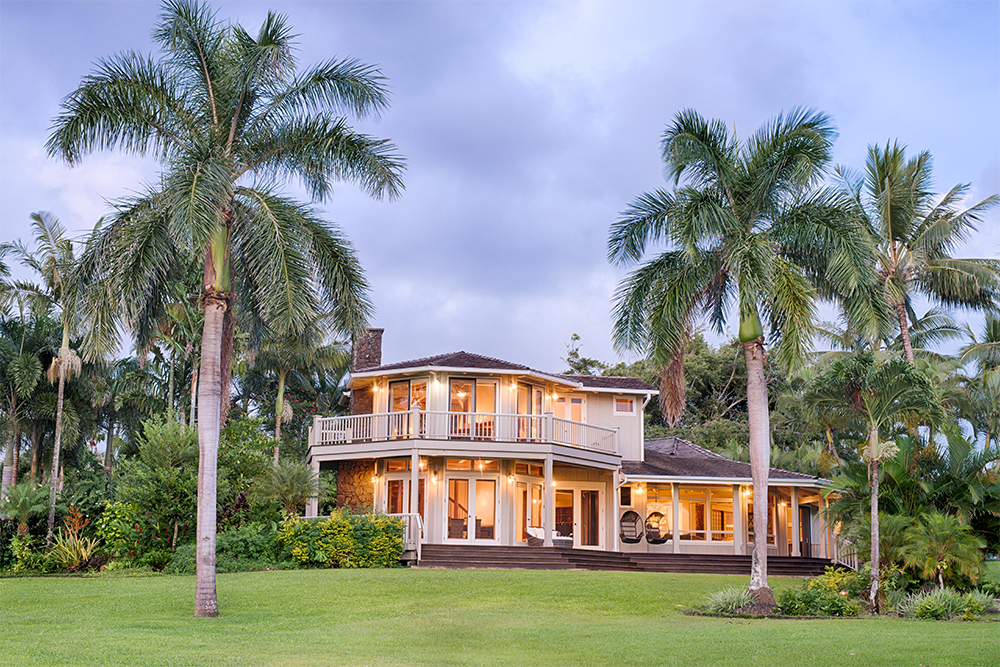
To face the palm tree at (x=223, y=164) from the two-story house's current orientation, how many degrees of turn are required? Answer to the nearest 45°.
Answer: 0° — it already faces it

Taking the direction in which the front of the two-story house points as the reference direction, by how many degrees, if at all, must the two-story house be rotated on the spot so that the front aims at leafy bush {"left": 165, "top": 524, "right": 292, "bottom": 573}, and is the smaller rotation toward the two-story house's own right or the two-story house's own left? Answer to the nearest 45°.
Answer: approximately 45° to the two-story house's own right

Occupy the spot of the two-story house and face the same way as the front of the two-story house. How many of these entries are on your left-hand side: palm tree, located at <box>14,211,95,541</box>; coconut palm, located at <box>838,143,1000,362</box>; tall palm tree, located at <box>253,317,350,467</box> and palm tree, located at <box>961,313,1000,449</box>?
2

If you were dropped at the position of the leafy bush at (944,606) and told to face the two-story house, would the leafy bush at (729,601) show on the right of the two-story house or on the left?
left

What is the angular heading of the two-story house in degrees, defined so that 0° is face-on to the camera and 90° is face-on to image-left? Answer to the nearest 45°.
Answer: approximately 0°

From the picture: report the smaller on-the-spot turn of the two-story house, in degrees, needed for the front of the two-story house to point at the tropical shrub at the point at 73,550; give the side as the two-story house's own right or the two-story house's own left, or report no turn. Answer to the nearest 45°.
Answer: approximately 45° to the two-story house's own right

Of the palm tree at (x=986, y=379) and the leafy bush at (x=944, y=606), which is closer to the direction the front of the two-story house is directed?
the leafy bush

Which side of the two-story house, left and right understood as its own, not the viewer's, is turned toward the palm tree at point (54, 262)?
right

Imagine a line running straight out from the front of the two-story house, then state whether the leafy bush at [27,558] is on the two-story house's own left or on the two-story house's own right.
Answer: on the two-story house's own right

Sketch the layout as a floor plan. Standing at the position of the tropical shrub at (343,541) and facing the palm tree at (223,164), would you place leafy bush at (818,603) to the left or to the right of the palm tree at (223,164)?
left

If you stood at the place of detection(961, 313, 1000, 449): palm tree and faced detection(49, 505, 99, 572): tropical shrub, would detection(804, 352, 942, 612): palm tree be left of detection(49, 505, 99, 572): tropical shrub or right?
left
